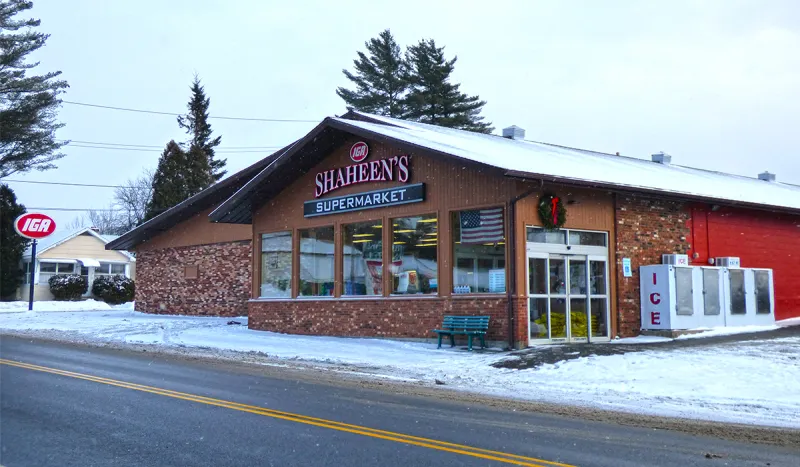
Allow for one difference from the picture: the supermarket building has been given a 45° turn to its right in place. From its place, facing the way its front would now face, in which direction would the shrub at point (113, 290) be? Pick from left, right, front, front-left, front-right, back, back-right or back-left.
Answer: front-right

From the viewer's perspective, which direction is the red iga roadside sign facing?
toward the camera

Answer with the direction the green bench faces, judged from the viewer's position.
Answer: facing the viewer and to the left of the viewer

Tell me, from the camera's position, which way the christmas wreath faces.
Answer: facing the viewer and to the right of the viewer

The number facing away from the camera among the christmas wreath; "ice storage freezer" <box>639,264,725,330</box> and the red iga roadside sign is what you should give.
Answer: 0

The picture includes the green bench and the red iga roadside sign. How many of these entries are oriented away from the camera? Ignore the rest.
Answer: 0

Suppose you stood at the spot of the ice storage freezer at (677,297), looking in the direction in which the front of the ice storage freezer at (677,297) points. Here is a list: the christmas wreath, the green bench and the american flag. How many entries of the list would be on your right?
3

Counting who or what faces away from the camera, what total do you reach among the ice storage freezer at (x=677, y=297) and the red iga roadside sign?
0

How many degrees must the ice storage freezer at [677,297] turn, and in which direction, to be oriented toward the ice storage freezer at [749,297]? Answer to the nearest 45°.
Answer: approximately 90° to its left

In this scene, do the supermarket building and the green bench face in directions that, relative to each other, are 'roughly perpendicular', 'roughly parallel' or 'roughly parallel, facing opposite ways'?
roughly parallel

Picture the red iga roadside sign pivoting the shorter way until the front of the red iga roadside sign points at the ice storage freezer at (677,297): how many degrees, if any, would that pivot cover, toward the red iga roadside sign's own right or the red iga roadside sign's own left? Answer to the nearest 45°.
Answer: approximately 45° to the red iga roadside sign's own left

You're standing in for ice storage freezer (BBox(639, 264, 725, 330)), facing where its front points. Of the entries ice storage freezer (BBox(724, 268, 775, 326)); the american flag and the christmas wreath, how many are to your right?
2

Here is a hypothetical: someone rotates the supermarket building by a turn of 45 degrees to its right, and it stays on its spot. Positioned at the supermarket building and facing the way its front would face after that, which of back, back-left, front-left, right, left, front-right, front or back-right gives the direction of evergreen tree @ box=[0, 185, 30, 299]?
front-right
